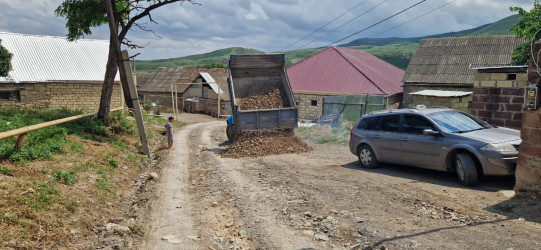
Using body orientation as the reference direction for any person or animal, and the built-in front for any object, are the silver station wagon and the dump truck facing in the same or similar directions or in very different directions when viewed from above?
very different directions

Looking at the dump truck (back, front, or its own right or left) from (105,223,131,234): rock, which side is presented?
back

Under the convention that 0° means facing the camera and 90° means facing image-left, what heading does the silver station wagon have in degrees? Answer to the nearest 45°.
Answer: approximately 315°

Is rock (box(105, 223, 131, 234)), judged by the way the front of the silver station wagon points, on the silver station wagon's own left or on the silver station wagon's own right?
on the silver station wagon's own right

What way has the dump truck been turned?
away from the camera

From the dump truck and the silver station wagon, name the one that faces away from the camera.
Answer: the dump truck

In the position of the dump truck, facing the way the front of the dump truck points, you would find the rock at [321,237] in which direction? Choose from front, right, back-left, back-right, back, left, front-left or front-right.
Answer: back

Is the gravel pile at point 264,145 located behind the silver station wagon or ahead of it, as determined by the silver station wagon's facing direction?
behind

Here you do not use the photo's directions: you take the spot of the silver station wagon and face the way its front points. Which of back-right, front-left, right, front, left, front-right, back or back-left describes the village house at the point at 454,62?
back-left

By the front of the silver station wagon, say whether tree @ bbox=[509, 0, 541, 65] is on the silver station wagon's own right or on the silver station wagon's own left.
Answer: on the silver station wagon's own left

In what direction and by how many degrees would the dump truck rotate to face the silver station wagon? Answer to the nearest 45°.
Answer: approximately 135° to its right

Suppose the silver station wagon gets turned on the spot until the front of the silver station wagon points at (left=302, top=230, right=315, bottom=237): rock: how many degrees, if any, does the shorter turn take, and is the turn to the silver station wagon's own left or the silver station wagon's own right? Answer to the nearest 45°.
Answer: approximately 90° to the silver station wagon's own right
